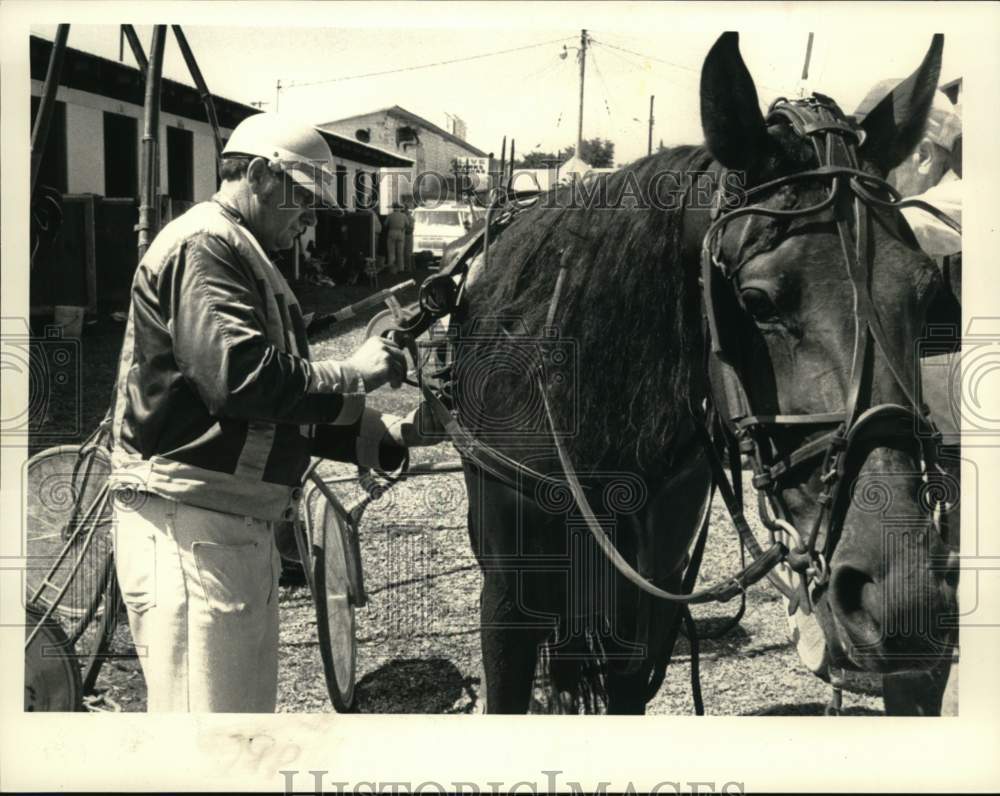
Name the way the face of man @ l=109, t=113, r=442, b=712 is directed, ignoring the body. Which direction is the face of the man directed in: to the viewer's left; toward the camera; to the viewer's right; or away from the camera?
to the viewer's right

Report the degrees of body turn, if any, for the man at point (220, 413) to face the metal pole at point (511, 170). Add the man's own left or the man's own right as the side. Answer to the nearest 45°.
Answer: approximately 45° to the man's own left

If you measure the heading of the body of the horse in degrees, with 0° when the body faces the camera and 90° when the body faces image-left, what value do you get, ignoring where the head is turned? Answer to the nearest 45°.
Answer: approximately 315°

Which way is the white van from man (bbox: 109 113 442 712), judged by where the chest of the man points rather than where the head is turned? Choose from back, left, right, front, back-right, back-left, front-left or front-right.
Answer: front-left

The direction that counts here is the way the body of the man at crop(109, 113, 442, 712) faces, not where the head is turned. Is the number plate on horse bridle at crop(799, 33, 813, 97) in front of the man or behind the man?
in front

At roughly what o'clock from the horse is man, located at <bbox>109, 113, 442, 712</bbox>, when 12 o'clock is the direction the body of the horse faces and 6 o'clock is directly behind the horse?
The man is roughly at 4 o'clock from the horse.

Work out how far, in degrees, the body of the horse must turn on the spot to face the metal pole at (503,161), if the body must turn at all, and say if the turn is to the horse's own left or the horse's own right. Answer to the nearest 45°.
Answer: approximately 180°

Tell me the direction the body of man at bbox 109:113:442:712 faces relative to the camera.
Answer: to the viewer's right
